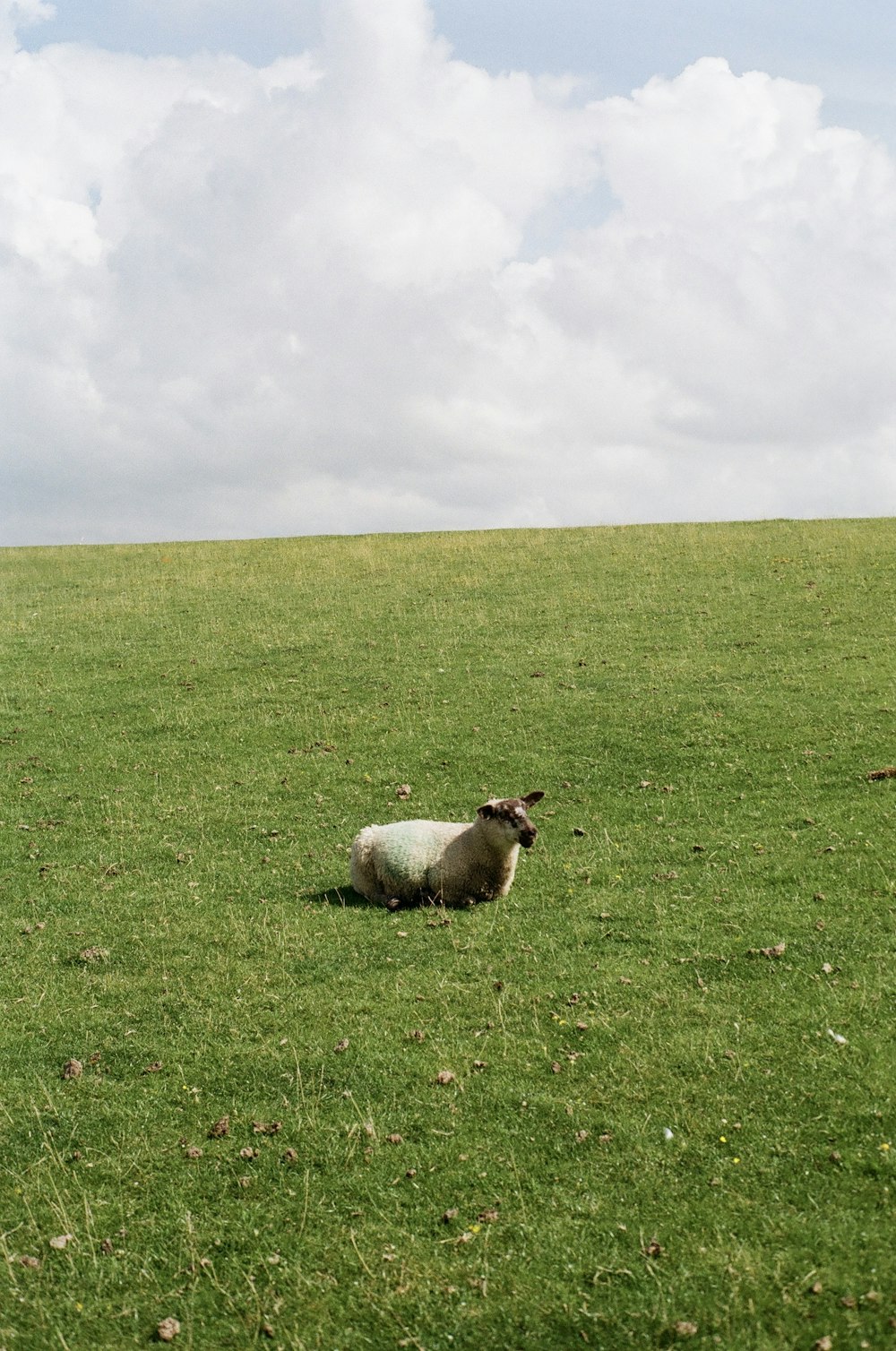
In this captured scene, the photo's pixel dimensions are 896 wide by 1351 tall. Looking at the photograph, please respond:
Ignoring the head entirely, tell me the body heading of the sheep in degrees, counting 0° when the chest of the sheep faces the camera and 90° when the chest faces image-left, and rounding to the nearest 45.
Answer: approximately 270°
